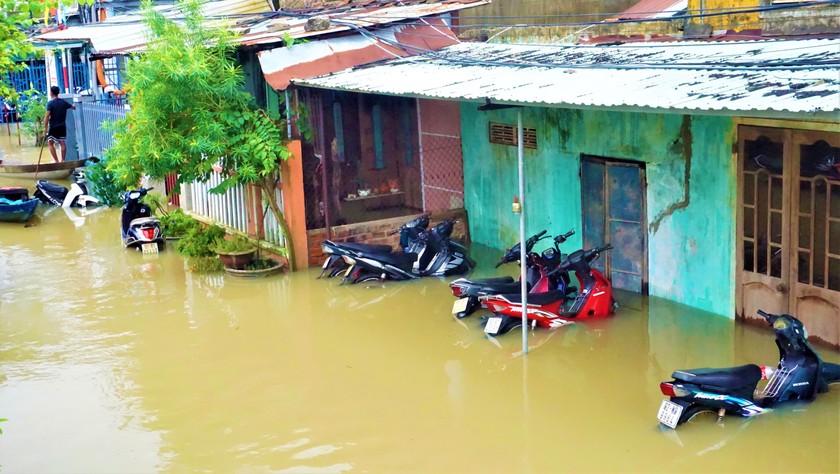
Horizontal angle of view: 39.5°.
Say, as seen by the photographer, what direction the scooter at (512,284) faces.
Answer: facing away from the viewer and to the right of the viewer

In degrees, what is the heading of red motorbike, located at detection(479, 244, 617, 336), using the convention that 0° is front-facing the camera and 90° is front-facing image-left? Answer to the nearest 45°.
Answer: approximately 225°

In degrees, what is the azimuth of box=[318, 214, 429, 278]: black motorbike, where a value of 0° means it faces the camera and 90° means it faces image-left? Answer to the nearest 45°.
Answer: approximately 270°

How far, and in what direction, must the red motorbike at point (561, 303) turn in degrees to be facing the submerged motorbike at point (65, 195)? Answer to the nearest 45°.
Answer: approximately 90° to its left

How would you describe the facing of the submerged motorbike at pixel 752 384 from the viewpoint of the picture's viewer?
facing away from the viewer and to the right of the viewer

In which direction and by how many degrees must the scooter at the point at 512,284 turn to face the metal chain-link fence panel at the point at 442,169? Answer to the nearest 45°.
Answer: approximately 45° to its left

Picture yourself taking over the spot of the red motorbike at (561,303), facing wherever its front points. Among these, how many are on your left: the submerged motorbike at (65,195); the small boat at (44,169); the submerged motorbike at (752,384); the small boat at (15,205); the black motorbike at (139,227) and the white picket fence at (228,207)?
5

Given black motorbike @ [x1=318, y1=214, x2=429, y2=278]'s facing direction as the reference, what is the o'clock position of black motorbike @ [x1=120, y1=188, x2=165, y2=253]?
black motorbike @ [x1=120, y1=188, x2=165, y2=253] is roughly at 7 o'clock from black motorbike @ [x1=318, y1=214, x2=429, y2=278].
